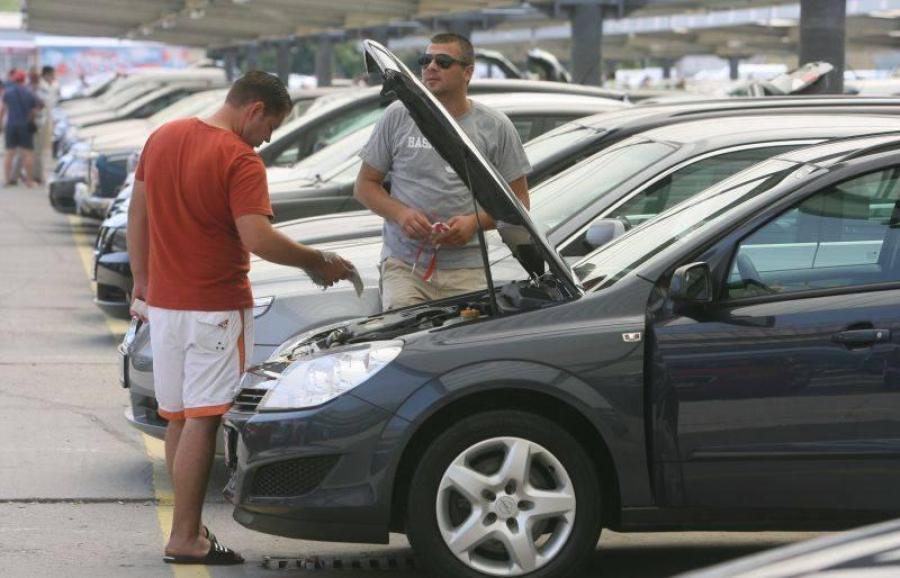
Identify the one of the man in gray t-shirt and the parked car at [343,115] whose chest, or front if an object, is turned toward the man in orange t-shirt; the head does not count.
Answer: the man in gray t-shirt

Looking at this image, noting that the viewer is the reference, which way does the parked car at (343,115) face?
facing to the left of the viewer

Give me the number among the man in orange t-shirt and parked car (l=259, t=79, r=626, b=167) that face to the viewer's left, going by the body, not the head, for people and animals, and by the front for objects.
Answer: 1

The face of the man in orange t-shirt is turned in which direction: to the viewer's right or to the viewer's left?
to the viewer's right

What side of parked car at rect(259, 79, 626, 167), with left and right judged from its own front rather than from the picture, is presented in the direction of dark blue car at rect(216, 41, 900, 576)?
left

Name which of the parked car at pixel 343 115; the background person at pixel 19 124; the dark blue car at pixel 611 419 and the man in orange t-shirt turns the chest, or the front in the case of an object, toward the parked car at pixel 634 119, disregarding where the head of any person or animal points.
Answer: the man in orange t-shirt

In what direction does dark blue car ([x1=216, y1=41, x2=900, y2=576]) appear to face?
to the viewer's left
